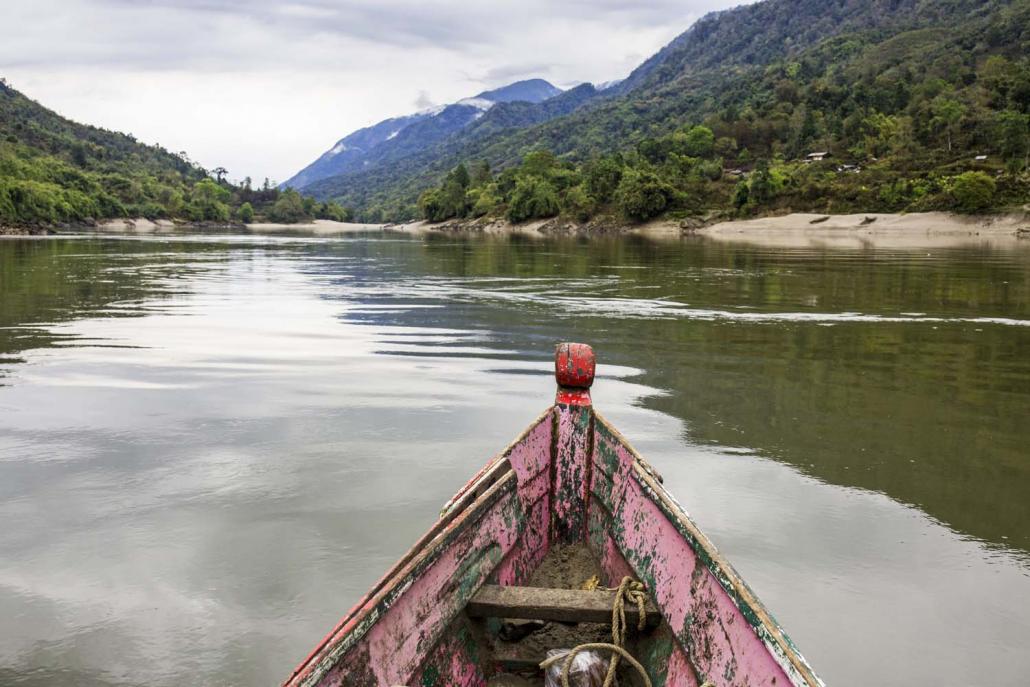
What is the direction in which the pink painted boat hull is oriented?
away from the camera
